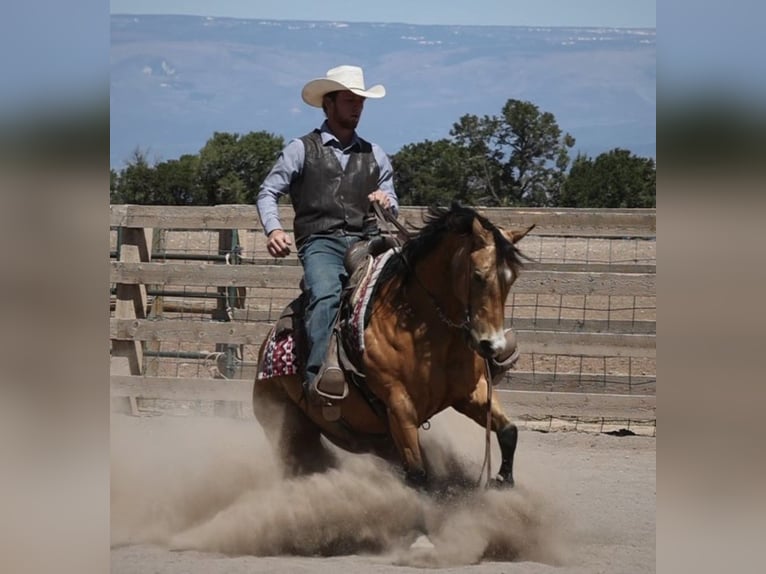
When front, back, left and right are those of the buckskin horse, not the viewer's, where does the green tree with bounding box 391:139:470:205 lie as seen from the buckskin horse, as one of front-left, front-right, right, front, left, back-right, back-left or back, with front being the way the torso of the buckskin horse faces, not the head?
back-left

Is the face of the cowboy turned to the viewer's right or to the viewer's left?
to the viewer's right

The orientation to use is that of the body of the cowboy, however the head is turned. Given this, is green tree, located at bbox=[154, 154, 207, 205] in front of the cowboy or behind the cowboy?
behind

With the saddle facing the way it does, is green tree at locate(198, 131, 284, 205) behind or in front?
behind

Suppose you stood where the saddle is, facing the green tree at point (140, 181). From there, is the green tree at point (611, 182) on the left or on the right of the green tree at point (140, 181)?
right

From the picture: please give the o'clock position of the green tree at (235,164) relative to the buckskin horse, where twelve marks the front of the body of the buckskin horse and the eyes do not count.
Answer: The green tree is roughly at 7 o'clock from the buckskin horse.

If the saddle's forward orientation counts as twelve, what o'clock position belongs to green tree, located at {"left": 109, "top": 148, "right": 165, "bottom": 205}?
The green tree is roughly at 7 o'clock from the saddle.

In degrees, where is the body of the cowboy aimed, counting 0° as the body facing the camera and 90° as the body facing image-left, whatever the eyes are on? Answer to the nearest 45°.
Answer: approximately 315°

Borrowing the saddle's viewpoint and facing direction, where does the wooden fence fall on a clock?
The wooden fence is roughly at 7 o'clock from the saddle.

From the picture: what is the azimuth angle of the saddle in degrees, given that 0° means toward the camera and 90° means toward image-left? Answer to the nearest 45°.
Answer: approximately 315°

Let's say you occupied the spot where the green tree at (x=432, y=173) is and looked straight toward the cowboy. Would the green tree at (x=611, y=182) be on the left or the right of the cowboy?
left

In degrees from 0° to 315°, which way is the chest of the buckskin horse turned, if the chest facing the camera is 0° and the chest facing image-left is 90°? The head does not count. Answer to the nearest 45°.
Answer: approximately 315°
